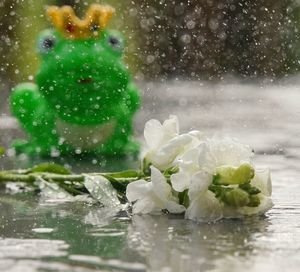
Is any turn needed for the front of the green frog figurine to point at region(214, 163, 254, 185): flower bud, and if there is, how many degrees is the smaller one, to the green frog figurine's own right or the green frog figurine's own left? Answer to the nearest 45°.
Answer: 0° — it already faces it

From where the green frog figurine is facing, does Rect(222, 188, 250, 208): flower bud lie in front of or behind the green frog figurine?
in front

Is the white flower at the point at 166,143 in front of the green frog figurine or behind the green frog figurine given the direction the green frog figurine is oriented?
in front

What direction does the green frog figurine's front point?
toward the camera

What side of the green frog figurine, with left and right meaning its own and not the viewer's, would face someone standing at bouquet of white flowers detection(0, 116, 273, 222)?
front

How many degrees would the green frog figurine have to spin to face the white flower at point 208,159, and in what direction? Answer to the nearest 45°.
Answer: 0° — it already faces it
